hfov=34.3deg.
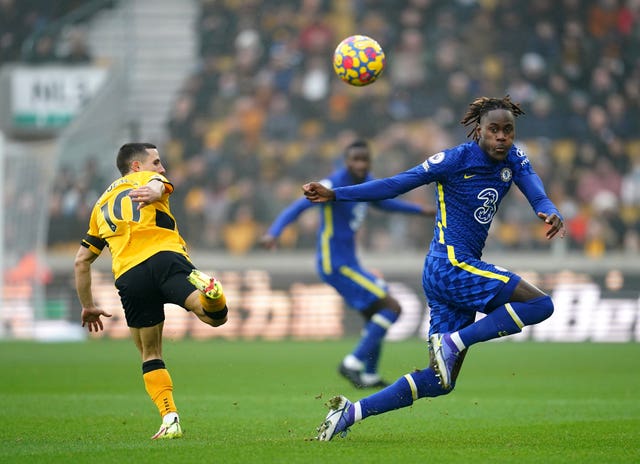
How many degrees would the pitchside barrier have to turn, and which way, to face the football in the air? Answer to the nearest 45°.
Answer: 0° — it already faces it

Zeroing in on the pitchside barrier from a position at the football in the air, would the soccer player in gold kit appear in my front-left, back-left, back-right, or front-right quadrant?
front-left

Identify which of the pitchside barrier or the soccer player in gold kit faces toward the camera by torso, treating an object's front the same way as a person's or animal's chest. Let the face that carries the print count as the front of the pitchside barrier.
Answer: the pitchside barrier

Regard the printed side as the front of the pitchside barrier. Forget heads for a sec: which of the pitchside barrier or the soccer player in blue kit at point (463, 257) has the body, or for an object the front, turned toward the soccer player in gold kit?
the pitchside barrier

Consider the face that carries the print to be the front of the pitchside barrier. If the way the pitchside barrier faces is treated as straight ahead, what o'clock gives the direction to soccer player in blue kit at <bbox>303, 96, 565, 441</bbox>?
The soccer player in blue kit is roughly at 12 o'clock from the pitchside barrier.

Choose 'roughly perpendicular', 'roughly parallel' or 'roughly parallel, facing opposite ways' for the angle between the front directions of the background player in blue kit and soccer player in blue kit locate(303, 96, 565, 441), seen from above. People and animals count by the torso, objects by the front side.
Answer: roughly parallel

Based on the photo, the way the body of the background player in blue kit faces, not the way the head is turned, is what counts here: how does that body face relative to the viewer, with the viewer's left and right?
facing the viewer and to the right of the viewer

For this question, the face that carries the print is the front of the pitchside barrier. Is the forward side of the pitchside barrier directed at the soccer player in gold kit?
yes

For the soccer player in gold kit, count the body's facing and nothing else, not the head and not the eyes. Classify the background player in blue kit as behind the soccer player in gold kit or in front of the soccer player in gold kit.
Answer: in front

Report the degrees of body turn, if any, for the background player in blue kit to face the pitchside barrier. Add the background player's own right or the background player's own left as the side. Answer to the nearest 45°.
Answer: approximately 135° to the background player's own left

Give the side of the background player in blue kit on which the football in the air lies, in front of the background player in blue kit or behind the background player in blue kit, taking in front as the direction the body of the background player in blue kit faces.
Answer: in front

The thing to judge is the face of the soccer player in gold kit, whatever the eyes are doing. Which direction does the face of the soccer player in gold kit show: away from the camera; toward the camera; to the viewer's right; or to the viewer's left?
to the viewer's right

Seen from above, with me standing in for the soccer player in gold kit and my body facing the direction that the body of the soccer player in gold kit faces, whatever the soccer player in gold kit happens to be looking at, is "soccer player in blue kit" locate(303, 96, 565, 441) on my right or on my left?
on my right

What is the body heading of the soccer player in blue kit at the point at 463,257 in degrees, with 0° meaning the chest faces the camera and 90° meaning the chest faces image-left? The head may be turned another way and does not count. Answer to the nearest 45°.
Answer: approximately 315°

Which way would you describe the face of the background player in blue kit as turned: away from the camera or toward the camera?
toward the camera

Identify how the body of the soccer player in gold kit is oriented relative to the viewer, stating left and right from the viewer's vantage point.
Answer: facing away from the viewer and to the right of the viewer
